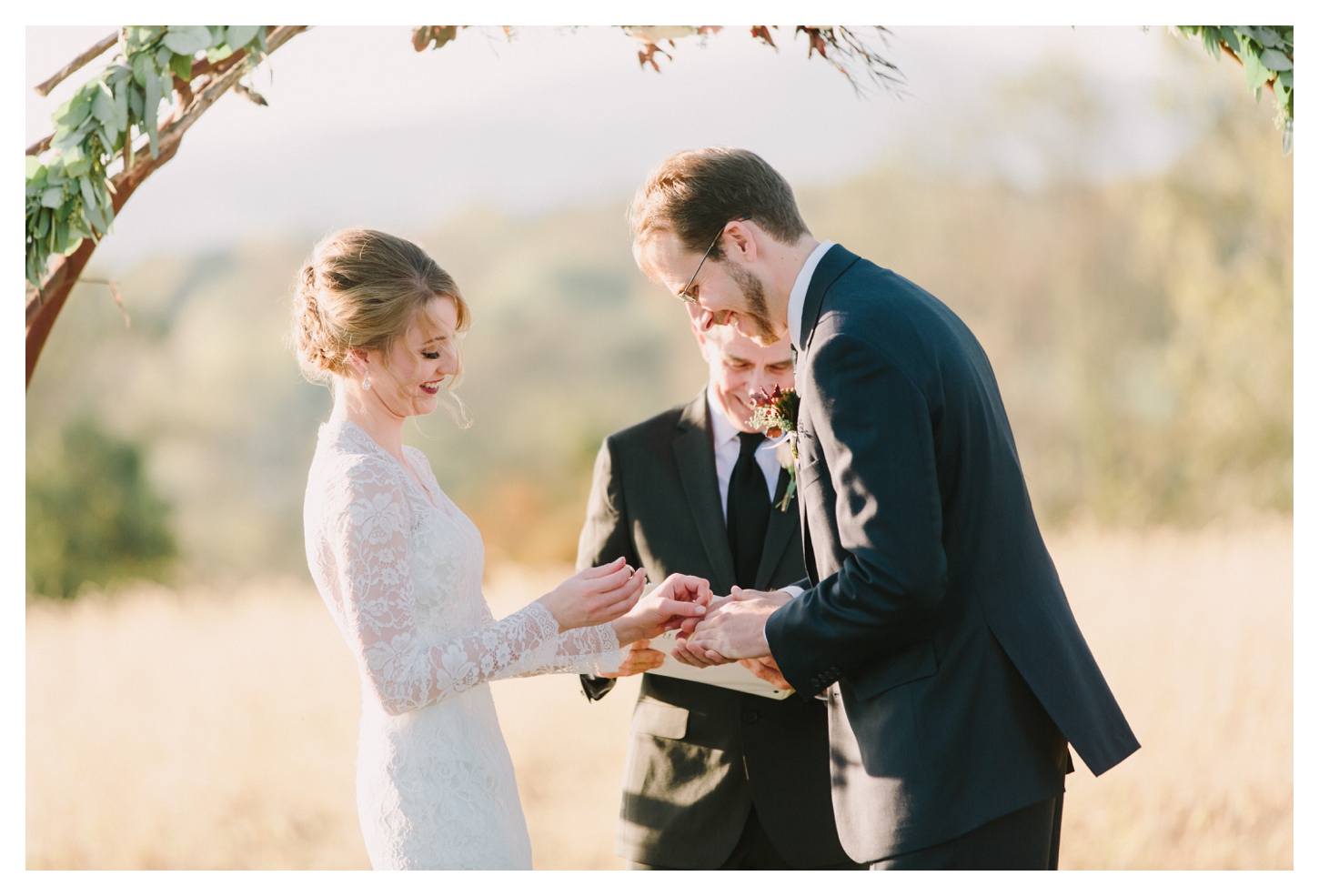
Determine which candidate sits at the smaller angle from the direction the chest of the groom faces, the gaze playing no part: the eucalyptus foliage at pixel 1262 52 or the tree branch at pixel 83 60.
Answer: the tree branch

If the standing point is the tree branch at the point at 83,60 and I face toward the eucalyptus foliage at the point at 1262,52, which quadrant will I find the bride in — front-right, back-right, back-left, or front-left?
front-right

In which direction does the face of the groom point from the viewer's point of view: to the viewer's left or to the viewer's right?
to the viewer's left

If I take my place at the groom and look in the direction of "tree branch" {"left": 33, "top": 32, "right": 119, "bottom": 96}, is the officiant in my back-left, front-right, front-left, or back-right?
front-right

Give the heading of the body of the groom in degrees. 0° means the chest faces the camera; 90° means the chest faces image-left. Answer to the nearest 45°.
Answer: approximately 90°

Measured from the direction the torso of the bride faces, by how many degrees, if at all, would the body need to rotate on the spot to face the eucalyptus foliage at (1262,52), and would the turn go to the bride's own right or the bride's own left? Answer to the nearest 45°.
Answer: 0° — they already face it

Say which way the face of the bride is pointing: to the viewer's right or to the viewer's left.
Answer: to the viewer's right

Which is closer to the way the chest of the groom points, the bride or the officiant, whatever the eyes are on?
the bride

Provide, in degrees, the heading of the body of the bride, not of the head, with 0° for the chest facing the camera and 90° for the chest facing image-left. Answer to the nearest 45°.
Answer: approximately 270°

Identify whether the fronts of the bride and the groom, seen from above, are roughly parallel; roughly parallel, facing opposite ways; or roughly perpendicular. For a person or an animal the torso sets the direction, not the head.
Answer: roughly parallel, facing opposite ways
